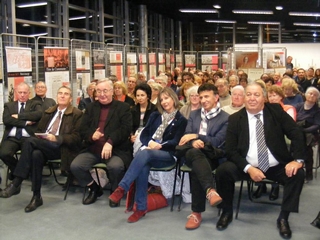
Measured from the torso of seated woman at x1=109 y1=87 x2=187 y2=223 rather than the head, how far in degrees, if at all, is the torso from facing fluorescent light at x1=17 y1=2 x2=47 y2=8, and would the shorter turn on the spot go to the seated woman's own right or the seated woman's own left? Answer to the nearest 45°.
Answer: approximately 90° to the seated woman's own right

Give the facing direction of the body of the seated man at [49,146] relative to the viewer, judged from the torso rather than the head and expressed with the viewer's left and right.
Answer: facing the viewer and to the left of the viewer

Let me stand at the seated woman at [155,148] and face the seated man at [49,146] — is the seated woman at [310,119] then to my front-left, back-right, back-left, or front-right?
back-right

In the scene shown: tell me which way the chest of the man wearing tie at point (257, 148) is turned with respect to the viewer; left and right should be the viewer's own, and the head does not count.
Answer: facing the viewer

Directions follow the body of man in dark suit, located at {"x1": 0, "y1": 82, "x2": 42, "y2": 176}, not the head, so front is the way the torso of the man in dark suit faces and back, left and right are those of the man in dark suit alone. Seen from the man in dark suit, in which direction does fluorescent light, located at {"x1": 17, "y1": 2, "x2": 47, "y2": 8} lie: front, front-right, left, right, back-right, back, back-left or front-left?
back

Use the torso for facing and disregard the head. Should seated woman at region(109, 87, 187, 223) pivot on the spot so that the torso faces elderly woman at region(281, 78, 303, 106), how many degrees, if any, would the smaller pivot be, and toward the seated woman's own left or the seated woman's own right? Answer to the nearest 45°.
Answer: approximately 180°

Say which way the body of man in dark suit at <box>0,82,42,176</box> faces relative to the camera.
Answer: toward the camera

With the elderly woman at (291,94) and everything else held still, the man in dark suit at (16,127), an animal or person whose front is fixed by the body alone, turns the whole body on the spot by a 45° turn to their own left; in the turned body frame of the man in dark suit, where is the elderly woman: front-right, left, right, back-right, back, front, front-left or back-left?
front-left
